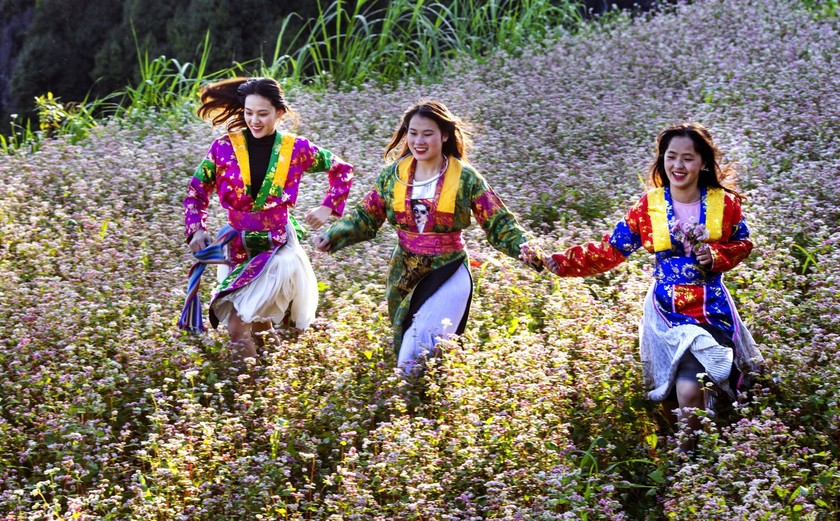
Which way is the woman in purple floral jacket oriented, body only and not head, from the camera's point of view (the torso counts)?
toward the camera

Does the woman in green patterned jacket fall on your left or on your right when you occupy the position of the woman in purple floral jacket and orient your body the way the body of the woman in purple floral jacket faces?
on your left
